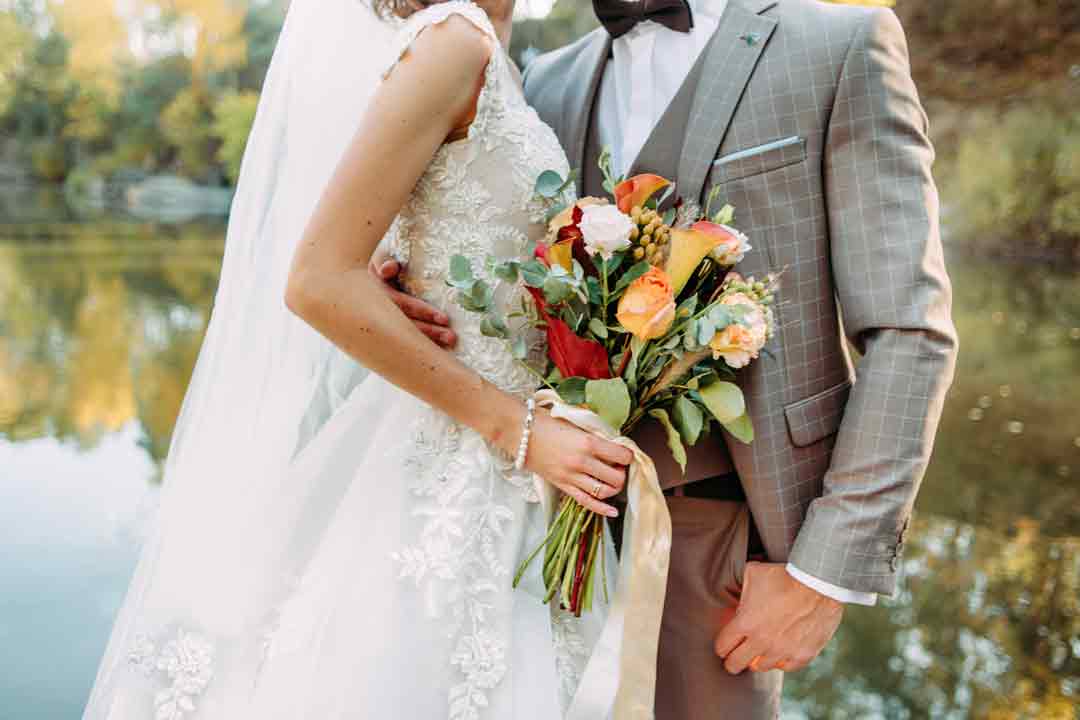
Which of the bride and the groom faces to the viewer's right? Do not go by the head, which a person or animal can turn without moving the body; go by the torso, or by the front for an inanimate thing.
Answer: the bride

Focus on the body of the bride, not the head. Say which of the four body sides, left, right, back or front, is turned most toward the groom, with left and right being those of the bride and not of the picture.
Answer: front

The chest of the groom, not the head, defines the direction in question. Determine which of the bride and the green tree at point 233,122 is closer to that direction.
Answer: the bride

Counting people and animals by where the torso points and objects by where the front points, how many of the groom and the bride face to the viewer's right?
1

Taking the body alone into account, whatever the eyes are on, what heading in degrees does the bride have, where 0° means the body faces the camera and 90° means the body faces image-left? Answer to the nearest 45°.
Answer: approximately 270°

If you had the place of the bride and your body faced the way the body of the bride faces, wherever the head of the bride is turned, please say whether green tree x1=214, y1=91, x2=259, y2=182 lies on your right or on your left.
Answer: on your left

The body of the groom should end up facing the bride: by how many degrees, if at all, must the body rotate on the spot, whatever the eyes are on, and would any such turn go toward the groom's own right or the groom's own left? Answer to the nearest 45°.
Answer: approximately 45° to the groom's own right

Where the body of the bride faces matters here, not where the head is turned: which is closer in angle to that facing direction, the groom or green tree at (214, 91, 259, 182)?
the groom

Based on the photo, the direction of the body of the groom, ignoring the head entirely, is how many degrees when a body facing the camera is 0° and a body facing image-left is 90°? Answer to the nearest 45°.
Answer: approximately 45°

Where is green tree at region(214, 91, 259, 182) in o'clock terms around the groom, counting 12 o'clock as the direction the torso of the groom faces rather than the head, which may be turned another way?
The green tree is roughly at 4 o'clock from the groom.
